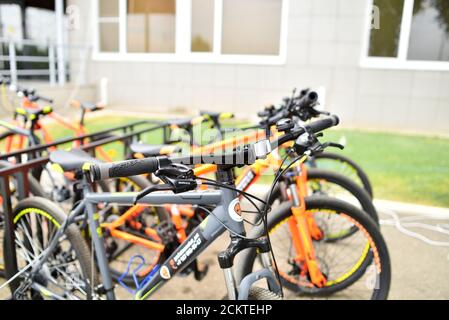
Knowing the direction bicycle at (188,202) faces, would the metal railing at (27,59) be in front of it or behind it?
behind

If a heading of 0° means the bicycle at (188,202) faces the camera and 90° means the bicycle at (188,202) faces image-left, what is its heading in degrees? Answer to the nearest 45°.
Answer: approximately 315°

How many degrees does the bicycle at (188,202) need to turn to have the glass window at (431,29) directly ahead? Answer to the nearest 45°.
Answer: approximately 45° to its left

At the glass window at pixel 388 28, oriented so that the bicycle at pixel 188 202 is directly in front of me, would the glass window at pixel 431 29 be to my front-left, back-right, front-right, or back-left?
back-left

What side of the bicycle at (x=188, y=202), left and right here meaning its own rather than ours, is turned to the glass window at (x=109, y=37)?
back
